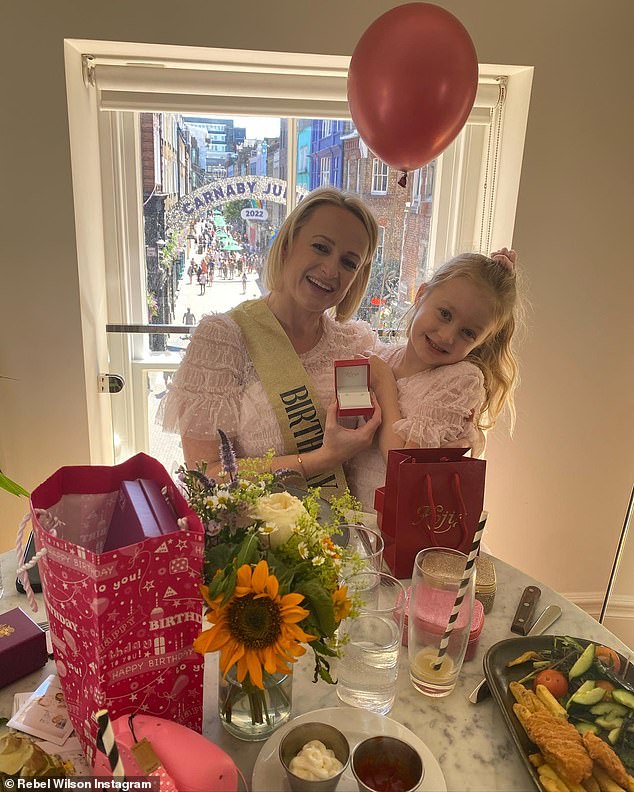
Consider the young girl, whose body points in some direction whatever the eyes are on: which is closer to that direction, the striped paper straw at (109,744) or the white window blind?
the striped paper straw

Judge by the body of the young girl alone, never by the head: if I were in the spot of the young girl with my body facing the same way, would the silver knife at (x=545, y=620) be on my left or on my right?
on my left

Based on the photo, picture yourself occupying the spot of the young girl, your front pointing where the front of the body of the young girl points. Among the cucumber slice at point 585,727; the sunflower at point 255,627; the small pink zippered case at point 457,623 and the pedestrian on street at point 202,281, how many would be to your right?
1

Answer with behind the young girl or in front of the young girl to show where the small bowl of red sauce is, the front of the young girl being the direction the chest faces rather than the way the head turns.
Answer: in front

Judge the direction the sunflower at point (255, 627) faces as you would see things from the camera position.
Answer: facing the viewer

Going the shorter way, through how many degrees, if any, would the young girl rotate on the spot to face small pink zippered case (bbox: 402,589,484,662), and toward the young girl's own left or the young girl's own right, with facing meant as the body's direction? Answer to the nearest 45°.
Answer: approximately 45° to the young girl's own left

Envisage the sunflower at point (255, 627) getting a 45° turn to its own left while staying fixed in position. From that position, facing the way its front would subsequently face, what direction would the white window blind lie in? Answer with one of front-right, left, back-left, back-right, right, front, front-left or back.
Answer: back-left

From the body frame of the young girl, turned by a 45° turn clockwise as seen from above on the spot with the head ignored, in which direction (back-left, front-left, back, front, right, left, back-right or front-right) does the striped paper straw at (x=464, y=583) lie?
left

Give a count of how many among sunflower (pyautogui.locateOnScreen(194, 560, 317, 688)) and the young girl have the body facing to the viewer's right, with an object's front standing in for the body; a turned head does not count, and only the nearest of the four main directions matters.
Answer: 0

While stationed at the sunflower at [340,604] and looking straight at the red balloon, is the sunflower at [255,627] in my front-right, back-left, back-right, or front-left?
back-left

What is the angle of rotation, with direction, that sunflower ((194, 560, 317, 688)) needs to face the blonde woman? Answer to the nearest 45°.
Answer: approximately 180°

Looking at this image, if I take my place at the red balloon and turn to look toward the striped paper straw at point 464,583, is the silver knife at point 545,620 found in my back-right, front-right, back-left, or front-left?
front-left

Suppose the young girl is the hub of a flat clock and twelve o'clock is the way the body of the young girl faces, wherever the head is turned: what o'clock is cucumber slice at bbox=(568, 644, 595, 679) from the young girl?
The cucumber slice is roughly at 10 o'clock from the young girl.

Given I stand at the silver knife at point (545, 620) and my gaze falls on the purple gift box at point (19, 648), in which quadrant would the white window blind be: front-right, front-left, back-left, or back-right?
front-right
